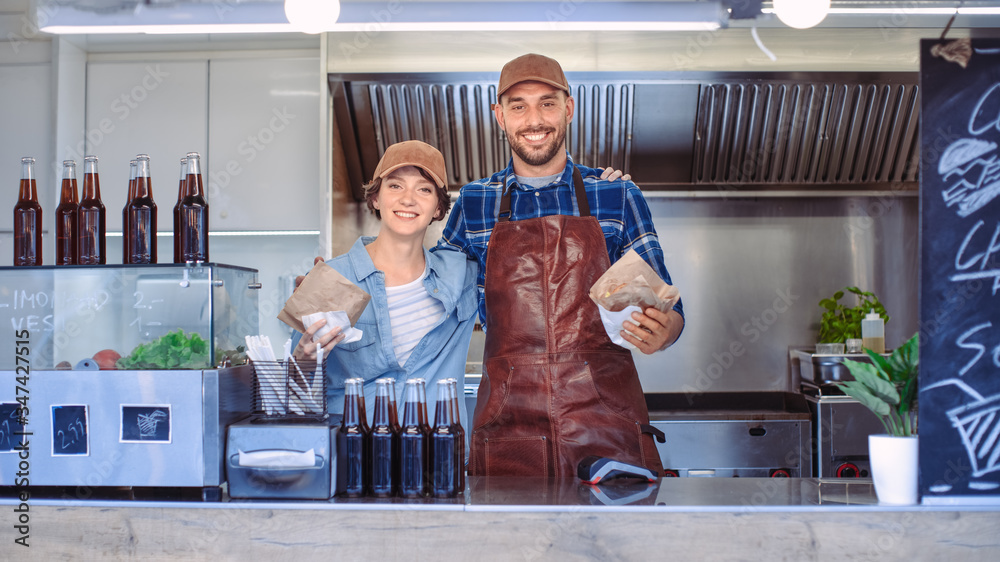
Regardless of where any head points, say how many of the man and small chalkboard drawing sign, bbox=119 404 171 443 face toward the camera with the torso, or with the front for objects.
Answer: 2

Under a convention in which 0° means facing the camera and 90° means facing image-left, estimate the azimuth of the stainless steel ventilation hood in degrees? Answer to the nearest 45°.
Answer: approximately 0°

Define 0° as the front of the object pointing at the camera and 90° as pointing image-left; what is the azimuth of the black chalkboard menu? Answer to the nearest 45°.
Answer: approximately 0°
